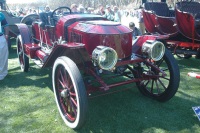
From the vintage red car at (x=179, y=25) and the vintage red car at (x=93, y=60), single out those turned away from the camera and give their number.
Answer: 0

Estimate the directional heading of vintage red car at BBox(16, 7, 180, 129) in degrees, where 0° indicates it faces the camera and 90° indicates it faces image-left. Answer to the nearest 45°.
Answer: approximately 315°

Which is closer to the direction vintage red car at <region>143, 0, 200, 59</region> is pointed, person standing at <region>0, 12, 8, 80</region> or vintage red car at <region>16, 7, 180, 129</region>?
the vintage red car

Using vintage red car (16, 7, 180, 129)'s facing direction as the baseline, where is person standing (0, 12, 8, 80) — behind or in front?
behind

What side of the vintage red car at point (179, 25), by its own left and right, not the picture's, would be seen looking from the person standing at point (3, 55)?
right

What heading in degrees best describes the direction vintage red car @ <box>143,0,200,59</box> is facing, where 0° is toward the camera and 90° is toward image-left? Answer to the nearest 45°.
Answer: approximately 315°

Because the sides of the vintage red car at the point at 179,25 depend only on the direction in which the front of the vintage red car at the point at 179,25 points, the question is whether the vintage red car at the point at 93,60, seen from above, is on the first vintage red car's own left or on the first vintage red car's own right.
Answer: on the first vintage red car's own right

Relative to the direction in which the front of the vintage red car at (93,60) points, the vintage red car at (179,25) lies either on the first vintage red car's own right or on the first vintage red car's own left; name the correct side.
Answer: on the first vintage red car's own left
